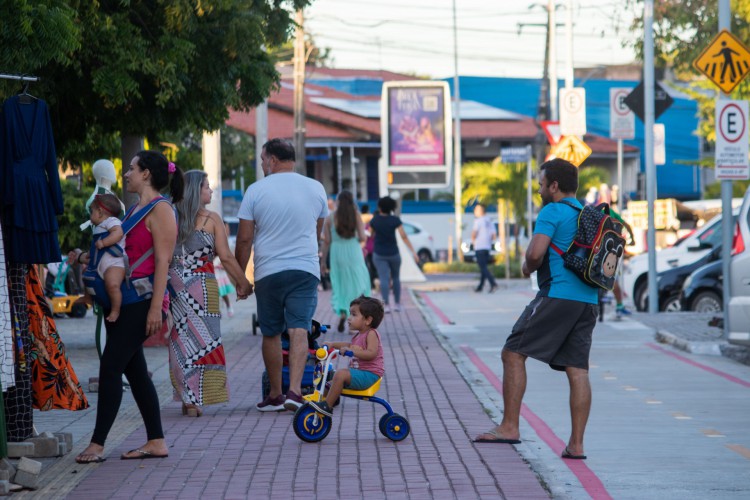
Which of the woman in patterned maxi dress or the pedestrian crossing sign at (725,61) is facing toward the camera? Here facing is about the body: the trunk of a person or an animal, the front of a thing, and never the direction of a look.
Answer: the pedestrian crossing sign

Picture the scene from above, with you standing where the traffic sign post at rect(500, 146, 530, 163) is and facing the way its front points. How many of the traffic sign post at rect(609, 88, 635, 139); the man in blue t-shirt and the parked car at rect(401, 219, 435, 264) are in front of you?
2

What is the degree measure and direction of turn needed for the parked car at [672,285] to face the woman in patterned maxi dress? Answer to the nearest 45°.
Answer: approximately 90° to its left

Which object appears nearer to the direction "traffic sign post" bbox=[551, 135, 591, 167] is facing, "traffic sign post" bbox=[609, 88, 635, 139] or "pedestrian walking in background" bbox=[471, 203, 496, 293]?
the traffic sign post

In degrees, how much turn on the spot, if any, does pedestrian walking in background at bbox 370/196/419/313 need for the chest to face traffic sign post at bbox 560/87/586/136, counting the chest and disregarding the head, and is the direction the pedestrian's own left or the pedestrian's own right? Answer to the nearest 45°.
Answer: approximately 45° to the pedestrian's own right

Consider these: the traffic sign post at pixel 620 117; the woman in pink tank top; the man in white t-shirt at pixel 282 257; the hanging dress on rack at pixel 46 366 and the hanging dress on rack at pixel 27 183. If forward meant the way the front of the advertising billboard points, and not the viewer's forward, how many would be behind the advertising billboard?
0

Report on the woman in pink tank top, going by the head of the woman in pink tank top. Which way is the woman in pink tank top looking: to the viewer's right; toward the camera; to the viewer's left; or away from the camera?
to the viewer's left

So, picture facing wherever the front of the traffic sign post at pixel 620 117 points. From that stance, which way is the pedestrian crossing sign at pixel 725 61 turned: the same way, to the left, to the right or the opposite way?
the same way

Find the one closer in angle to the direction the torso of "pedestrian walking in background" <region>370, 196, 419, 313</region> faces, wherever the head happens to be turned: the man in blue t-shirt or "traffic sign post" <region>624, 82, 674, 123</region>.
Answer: the traffic sign post

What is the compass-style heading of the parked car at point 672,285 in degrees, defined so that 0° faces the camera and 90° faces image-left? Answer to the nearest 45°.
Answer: approximately 90°

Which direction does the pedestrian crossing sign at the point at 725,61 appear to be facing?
toward the camera

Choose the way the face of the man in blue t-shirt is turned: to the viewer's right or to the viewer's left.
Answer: to the viewer's left

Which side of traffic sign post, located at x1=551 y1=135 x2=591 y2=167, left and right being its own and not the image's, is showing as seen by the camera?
front

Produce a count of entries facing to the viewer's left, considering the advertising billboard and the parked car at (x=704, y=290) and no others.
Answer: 1

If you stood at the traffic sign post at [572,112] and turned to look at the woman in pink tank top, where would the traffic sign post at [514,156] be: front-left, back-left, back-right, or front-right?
back-right
